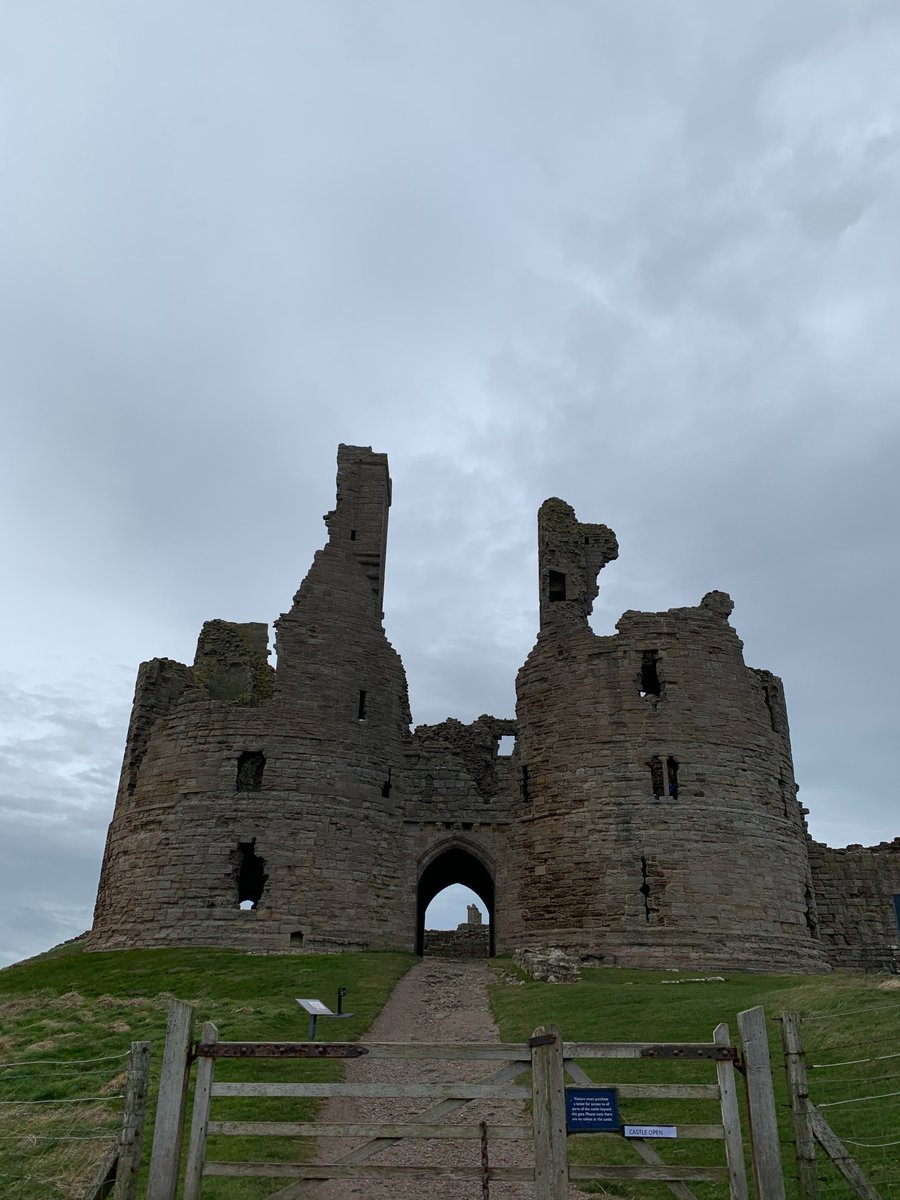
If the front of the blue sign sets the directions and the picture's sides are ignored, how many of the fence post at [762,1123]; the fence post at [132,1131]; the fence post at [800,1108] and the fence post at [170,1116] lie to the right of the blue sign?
2

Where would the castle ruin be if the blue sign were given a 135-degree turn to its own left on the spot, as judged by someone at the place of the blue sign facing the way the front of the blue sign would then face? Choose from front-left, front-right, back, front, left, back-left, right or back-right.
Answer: front-left

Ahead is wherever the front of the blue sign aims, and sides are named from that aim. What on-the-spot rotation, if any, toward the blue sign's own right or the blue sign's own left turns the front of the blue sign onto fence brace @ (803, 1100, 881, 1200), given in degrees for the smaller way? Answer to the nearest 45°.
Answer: approximately 135° to the blue sign's own left

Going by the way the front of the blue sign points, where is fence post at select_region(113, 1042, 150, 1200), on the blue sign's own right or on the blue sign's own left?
on the blue sign's own right

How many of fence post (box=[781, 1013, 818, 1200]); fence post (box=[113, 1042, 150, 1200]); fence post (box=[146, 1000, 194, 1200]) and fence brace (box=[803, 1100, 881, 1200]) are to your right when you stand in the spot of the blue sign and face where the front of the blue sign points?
2

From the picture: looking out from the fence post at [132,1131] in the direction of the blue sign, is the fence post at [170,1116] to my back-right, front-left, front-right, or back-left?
front-right

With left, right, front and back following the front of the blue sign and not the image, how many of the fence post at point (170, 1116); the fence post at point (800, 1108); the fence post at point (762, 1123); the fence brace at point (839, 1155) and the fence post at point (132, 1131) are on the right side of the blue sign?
2

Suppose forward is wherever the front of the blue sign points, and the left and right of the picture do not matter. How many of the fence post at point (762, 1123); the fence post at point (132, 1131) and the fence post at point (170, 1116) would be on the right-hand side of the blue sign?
2

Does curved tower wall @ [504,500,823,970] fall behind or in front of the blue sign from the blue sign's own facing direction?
behind

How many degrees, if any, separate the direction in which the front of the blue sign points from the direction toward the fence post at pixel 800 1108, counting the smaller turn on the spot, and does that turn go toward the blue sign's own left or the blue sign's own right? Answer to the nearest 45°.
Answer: approximately 135° to the blue sign's own left

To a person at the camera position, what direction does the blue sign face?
facing the viewer

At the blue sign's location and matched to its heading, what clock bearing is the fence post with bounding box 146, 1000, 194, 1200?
The fence post is roughly at 3 o'clock from the blue sign.

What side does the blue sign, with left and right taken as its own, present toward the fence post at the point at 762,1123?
left

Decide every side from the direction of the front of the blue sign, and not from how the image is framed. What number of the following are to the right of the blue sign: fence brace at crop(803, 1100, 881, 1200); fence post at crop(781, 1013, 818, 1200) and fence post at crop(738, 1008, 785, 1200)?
0
